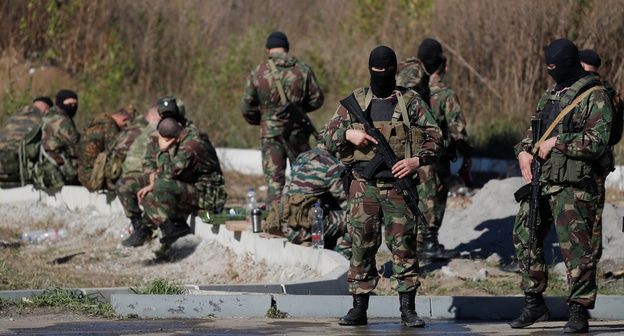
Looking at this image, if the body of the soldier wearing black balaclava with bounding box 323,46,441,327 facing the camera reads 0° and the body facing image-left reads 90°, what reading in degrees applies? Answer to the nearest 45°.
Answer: approximately 0°

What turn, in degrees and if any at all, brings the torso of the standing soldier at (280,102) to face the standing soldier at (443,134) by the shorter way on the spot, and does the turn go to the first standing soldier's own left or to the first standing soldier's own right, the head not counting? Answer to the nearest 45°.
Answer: approximately 135° to the first standing soldier's own right

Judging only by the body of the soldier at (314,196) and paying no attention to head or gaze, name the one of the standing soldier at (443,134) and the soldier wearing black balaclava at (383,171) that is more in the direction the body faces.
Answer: the standing soldier

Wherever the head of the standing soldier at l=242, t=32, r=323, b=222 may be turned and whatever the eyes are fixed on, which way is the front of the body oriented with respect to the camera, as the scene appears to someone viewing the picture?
away from the camera

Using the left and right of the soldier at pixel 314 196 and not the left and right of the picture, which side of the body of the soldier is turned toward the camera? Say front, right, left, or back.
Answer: back

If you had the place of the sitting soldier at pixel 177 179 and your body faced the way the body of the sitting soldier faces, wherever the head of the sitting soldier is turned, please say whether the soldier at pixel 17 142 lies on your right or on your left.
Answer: on your right

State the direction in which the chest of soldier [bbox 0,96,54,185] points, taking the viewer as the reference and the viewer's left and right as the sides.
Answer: facing to the right of the viewer

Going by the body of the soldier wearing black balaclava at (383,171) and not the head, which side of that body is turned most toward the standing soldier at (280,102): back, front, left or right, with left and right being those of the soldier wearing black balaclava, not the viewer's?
back

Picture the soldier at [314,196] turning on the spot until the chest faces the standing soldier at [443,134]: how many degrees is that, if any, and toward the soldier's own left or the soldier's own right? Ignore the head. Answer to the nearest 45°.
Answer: approximately 90° to the soldier's own right
